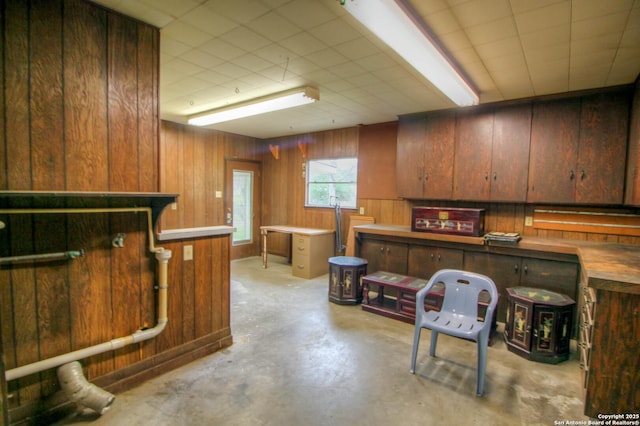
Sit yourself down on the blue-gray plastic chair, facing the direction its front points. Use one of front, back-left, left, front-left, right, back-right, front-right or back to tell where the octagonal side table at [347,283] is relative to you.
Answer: right

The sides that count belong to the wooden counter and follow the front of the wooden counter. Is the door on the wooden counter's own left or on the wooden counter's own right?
on the wooden counter's own right

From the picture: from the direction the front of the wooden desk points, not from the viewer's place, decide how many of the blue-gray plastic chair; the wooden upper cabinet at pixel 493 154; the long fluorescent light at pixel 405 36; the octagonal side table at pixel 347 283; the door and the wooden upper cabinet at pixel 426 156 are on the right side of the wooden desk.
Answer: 1

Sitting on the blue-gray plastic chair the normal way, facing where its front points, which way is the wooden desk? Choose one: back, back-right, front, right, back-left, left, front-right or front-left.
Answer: right

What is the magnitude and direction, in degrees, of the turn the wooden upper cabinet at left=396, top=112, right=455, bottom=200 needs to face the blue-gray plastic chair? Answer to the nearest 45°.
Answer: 0° — it already faces it

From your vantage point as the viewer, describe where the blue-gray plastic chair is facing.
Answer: facing the viewer and to the left of the viewer

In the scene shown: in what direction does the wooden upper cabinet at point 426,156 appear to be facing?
toward the camera

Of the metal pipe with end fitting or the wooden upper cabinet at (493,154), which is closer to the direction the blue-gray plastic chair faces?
the metal pipe with end fitting

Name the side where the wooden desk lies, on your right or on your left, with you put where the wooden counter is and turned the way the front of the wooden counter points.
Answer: on your right

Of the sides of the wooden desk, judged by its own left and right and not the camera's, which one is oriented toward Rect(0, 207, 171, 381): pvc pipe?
front

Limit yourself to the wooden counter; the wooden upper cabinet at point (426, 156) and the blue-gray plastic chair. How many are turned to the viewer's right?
0

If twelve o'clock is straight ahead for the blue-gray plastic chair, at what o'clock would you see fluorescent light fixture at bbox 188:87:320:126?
The fluorescent light fixture is roughly at 2 o'clock from the blue-gray plastic chair.

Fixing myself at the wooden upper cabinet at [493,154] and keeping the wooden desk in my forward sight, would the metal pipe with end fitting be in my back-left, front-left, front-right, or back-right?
front-left

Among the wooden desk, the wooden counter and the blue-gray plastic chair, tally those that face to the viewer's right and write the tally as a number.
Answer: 0
